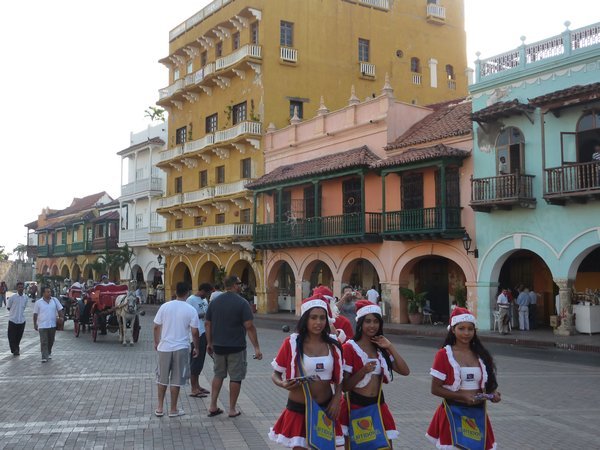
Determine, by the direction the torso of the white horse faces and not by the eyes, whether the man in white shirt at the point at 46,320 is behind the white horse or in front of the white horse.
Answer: in front

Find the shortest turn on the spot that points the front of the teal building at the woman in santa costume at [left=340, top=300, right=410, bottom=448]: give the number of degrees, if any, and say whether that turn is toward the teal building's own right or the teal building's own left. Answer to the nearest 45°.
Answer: approximately 45° to the teal building's own left

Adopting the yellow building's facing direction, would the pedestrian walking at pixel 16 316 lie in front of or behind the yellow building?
in front

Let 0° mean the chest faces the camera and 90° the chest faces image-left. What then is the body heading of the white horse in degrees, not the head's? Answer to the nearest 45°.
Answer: approximately 0°

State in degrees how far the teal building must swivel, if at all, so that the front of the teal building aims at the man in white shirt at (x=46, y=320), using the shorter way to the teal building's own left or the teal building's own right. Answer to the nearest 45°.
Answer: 0° — it already faces them

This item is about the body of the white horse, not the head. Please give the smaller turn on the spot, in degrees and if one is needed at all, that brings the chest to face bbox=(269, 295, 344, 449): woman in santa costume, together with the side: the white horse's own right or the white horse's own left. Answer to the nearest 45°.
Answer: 0° — it already faces them

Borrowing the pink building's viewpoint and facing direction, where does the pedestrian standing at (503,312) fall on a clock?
The pedestrian standing is roughly at 9 o'clock from the pink building.

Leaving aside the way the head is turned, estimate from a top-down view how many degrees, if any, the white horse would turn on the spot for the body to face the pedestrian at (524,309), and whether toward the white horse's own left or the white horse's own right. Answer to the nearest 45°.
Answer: approximately 90° to the white horse's own left

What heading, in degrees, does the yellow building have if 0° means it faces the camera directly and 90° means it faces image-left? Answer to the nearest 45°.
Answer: approximately 45°

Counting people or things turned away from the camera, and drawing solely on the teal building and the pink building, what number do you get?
0

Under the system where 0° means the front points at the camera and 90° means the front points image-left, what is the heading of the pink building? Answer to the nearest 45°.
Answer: approximately 45°

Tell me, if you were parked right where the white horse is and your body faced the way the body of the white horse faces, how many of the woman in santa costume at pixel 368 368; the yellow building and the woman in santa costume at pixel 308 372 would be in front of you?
2
